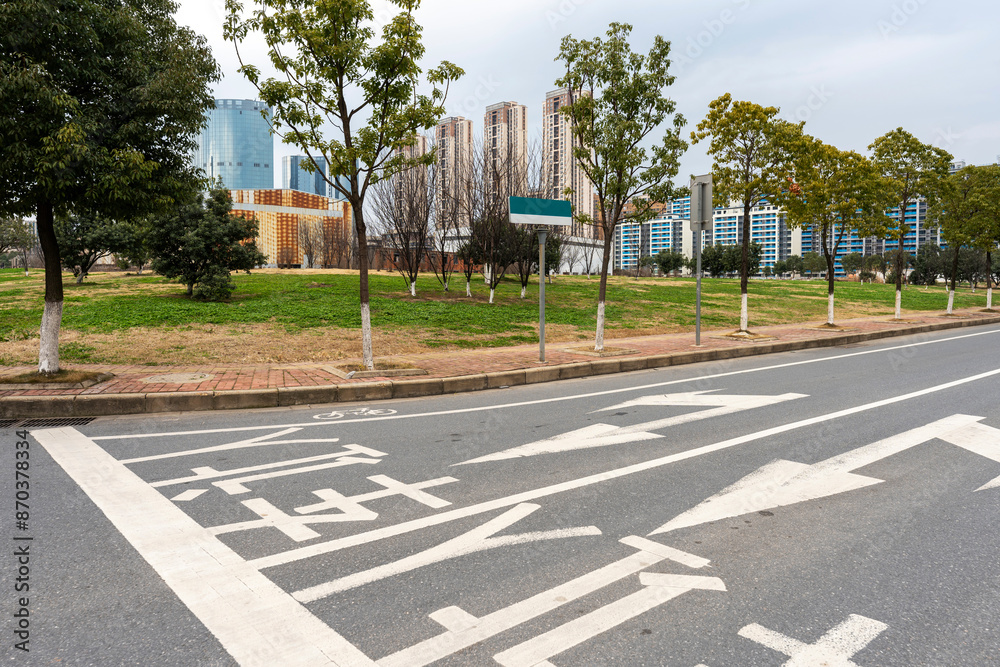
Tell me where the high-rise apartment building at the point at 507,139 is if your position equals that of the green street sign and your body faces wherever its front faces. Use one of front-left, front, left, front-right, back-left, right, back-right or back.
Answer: back

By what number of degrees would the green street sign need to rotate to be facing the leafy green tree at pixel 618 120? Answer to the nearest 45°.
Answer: approximately 135° to its left

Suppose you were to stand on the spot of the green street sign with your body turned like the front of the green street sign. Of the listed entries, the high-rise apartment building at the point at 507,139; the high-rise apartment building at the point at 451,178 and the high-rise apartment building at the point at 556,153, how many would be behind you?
3

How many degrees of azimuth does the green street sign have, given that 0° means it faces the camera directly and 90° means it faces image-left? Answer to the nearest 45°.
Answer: approximately 0°

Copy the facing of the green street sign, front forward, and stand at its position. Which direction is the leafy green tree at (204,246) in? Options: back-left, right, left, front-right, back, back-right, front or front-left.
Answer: back-right

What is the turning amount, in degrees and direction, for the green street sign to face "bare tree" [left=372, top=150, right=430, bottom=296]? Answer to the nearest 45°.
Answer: approximately 180°

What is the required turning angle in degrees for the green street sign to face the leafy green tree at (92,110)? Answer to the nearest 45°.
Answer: approximately 45° to its right

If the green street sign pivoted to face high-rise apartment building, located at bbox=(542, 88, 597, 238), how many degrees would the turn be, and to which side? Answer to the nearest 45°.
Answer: approximately 180°
